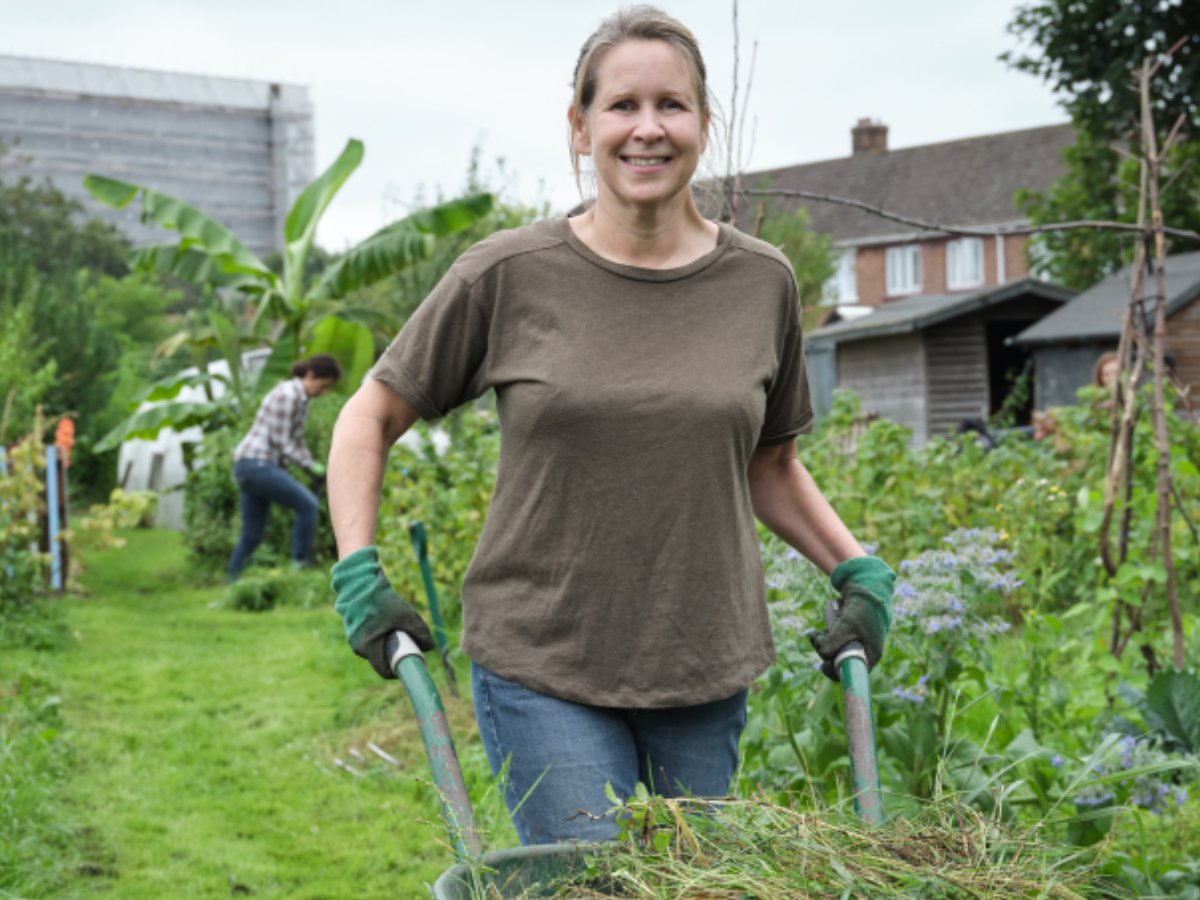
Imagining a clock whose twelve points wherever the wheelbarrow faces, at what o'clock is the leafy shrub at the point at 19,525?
The leafy shrub is roughly at 5 o'clock from the wheelbarrow.

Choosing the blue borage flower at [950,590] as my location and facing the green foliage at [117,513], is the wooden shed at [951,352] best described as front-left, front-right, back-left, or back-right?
front-right

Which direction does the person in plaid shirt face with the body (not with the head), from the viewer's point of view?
to the viewer's right

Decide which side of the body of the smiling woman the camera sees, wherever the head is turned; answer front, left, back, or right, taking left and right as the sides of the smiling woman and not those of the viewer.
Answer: front

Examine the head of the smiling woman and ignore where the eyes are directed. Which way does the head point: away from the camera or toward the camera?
toward the camera

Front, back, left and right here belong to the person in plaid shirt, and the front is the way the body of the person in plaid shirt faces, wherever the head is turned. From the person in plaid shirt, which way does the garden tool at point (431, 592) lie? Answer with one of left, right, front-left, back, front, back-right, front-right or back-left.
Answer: right

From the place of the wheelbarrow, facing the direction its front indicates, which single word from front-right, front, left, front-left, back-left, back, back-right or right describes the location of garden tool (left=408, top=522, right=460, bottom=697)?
back

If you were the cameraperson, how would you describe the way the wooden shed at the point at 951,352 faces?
facing the viewer and to the right of the viewer

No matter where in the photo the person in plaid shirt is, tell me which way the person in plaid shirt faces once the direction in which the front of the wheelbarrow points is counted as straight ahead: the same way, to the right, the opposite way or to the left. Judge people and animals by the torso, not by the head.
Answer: to the left

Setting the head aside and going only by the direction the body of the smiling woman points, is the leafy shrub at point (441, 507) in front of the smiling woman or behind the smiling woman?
behind

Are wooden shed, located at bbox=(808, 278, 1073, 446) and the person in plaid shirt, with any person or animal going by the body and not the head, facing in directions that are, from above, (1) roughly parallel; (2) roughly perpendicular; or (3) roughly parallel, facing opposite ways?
roughly perpendicular

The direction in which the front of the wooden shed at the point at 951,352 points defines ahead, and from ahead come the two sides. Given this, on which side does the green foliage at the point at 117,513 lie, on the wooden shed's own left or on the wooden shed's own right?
on the wooden shed's own right

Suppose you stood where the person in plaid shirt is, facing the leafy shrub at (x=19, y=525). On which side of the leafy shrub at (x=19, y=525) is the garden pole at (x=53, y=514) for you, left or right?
right

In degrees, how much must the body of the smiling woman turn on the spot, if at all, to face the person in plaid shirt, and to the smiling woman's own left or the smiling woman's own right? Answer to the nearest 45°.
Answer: approximately 180°
